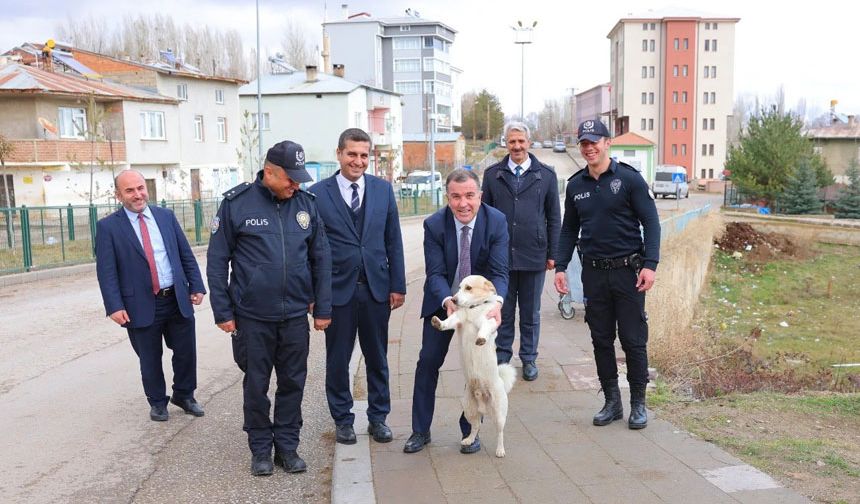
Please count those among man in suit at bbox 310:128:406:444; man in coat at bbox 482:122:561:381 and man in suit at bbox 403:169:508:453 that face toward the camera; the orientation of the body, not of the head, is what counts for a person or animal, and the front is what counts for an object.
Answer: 3

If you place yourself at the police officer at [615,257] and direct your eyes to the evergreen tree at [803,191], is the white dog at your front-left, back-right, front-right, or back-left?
back-left

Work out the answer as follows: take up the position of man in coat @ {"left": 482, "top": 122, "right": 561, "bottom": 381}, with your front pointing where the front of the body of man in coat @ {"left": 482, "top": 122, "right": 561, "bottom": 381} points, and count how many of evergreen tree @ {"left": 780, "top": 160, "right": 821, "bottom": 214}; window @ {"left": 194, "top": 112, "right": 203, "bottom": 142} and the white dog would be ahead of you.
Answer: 1

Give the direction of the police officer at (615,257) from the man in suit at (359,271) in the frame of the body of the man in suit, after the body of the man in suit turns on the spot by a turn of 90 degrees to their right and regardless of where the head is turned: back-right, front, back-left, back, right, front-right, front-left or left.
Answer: back

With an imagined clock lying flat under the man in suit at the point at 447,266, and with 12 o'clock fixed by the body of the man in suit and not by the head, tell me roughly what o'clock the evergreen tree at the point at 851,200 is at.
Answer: The evergreen tree is roughly at 7 o'clock from the man in suit.

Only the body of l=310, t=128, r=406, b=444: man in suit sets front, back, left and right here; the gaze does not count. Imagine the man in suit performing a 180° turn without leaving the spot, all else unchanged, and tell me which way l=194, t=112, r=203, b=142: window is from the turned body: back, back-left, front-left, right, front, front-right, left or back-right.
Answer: front
